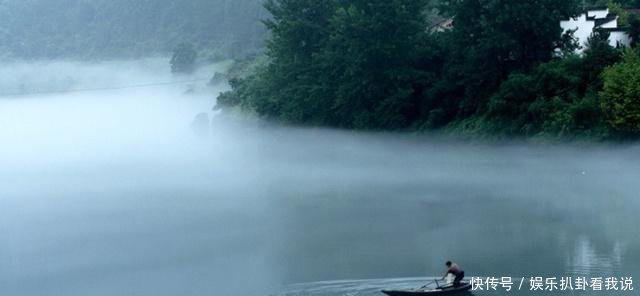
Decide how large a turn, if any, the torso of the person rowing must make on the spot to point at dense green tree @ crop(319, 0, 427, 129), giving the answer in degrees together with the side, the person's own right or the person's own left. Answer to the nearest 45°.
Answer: approximately 90° to the person's own right

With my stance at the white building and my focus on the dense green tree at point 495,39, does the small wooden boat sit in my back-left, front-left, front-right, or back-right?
front-left

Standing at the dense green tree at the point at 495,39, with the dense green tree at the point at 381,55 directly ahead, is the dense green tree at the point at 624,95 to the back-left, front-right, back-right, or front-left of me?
back-left

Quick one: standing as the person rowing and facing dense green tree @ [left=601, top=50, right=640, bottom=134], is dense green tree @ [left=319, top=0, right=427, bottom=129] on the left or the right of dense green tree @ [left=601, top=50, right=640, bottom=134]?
left

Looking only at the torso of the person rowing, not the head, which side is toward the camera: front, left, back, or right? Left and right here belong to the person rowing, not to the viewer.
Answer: left

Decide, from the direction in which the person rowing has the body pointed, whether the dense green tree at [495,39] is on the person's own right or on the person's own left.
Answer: on the person's own right

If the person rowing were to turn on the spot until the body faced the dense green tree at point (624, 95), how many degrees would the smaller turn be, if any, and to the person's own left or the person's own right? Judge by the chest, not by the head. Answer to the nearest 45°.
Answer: approximately 135° to the person's own right
